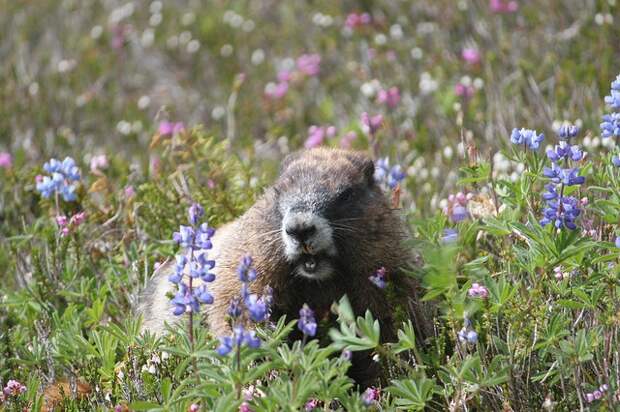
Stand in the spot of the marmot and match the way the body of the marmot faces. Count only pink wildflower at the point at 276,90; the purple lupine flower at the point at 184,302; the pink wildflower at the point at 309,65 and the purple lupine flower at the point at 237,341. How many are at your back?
2

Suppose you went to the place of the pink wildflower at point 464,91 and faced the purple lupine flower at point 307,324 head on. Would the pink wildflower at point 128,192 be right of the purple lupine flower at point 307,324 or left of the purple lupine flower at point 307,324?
right

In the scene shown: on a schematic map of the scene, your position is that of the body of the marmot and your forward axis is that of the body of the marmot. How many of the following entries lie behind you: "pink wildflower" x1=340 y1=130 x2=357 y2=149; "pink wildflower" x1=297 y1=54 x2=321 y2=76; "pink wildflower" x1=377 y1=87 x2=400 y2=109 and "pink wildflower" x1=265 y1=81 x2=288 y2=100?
4

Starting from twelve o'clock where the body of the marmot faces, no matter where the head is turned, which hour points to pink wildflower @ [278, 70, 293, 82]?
The pink wildflower is roughly at 6 o'clock from the marmot.

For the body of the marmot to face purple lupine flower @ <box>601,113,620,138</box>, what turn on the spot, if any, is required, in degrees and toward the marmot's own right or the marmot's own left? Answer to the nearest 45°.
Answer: approximately 90° to the marmot's own left

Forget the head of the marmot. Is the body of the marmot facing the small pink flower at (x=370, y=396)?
yes

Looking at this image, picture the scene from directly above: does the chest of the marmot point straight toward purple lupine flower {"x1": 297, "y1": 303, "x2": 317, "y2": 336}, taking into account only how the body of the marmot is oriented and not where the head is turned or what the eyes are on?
yes

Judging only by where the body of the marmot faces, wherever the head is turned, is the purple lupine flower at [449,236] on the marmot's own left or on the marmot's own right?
on the marmot's own left

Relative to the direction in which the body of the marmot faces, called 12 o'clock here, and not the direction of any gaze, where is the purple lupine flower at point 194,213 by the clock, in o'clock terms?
The purple lupine flower is roughly at 3 o'clock from the marmot.

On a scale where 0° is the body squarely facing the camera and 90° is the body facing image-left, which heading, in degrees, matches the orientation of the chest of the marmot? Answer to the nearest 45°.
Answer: approximately 0°

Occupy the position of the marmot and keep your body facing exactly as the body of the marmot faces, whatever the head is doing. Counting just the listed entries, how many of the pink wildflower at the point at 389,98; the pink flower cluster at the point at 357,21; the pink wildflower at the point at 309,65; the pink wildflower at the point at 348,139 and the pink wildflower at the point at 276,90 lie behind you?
5

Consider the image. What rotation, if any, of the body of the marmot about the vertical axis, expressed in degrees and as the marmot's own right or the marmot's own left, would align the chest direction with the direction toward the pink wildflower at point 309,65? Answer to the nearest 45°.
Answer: approximately 180°

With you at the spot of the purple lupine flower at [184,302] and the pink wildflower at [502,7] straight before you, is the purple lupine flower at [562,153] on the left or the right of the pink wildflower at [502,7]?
right

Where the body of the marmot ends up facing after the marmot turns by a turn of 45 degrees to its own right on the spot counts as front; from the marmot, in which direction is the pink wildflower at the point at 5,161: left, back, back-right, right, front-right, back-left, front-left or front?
right

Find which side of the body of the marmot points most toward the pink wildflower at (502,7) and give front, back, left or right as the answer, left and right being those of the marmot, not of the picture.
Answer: back

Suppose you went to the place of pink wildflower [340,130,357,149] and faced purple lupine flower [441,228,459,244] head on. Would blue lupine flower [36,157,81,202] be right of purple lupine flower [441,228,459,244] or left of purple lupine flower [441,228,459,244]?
right

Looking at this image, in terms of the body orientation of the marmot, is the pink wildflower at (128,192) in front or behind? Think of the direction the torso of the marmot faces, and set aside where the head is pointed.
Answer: behind

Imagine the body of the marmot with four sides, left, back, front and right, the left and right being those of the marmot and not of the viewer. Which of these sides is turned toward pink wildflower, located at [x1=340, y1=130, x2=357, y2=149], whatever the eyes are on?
back
